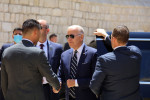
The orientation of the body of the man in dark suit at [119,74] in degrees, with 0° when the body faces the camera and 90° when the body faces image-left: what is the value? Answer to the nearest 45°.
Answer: approximately 135°

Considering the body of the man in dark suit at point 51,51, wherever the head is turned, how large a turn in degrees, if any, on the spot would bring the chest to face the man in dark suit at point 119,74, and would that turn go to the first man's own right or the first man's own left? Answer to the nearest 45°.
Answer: approximately 90° to the first man's own left

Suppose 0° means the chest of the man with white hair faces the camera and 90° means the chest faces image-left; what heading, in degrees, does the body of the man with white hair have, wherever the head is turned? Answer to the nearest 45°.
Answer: approximately 45°

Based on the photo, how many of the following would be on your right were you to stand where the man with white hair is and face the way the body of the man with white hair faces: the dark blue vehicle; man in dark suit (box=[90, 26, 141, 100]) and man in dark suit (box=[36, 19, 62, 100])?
1

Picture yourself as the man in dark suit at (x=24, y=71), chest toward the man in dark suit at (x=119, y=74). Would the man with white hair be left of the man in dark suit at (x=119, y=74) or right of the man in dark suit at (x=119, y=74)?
left

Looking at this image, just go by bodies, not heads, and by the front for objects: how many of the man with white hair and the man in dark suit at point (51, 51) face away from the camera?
0

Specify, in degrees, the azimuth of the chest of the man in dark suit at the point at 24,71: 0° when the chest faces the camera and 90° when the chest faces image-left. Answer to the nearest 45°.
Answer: approximately 225°

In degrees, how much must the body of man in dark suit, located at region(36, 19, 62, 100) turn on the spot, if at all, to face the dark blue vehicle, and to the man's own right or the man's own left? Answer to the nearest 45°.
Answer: approximately 90° to the man's own left

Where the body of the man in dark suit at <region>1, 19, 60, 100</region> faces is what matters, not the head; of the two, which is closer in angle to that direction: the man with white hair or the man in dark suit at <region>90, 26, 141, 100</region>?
the man with white hair

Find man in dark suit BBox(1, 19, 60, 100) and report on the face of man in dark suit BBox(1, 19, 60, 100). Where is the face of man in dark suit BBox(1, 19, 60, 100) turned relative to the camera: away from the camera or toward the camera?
away from the camera

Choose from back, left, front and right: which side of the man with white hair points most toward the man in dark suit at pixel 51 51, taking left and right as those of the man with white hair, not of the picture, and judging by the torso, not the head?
right

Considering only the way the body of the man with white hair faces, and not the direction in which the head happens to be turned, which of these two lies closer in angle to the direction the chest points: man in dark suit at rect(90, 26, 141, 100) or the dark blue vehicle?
the man in dark suit

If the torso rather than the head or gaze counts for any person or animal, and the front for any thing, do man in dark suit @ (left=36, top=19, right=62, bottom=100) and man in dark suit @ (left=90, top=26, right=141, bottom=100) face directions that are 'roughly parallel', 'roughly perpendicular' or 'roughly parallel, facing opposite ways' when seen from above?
roughly parallel, facing opposite ways

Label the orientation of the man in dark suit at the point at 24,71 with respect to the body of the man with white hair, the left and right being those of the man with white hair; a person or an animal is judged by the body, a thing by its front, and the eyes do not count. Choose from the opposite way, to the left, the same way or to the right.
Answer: the opposite way

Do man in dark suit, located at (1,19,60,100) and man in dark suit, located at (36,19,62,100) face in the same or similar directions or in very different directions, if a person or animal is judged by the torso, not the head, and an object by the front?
very different directions

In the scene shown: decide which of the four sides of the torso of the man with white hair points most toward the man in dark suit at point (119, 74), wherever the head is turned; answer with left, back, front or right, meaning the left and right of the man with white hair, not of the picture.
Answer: left
